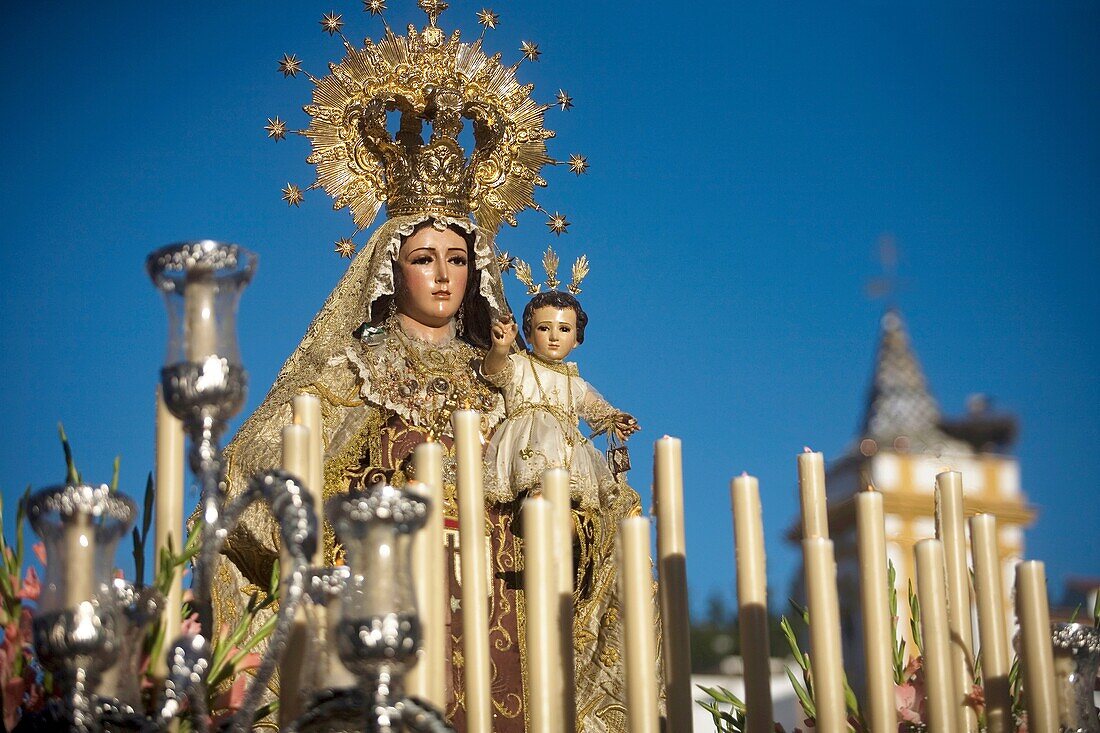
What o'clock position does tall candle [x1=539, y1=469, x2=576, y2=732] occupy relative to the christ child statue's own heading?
The tall candle is roughly at 12 o'clock from the christ child statue.

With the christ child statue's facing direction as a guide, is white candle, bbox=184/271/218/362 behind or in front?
in front

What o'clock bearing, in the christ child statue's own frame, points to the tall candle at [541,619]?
The tall candle is roughly at 12 o'clock from the christ child statue.

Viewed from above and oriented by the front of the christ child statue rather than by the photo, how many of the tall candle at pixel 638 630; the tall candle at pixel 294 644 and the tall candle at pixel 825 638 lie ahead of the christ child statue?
3

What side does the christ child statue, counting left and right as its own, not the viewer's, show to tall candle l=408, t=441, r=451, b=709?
front

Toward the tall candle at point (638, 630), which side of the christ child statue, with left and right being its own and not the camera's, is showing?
front

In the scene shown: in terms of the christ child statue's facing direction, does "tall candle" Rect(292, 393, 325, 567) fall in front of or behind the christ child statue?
in front

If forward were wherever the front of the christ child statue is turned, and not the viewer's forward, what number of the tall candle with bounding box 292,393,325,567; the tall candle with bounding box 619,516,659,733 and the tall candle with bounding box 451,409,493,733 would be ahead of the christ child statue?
3

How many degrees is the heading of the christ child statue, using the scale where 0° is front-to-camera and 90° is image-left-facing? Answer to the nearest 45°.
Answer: approximately 0°

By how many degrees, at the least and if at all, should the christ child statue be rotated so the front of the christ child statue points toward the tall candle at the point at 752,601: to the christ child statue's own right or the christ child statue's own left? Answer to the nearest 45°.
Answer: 0° — it already faces it

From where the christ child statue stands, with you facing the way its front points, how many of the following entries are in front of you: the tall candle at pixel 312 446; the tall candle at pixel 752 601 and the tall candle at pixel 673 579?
3

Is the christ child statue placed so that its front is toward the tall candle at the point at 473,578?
yes
